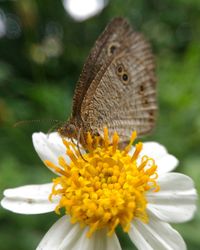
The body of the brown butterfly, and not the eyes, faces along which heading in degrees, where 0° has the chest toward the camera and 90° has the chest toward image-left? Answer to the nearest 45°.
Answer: approximately 90°
